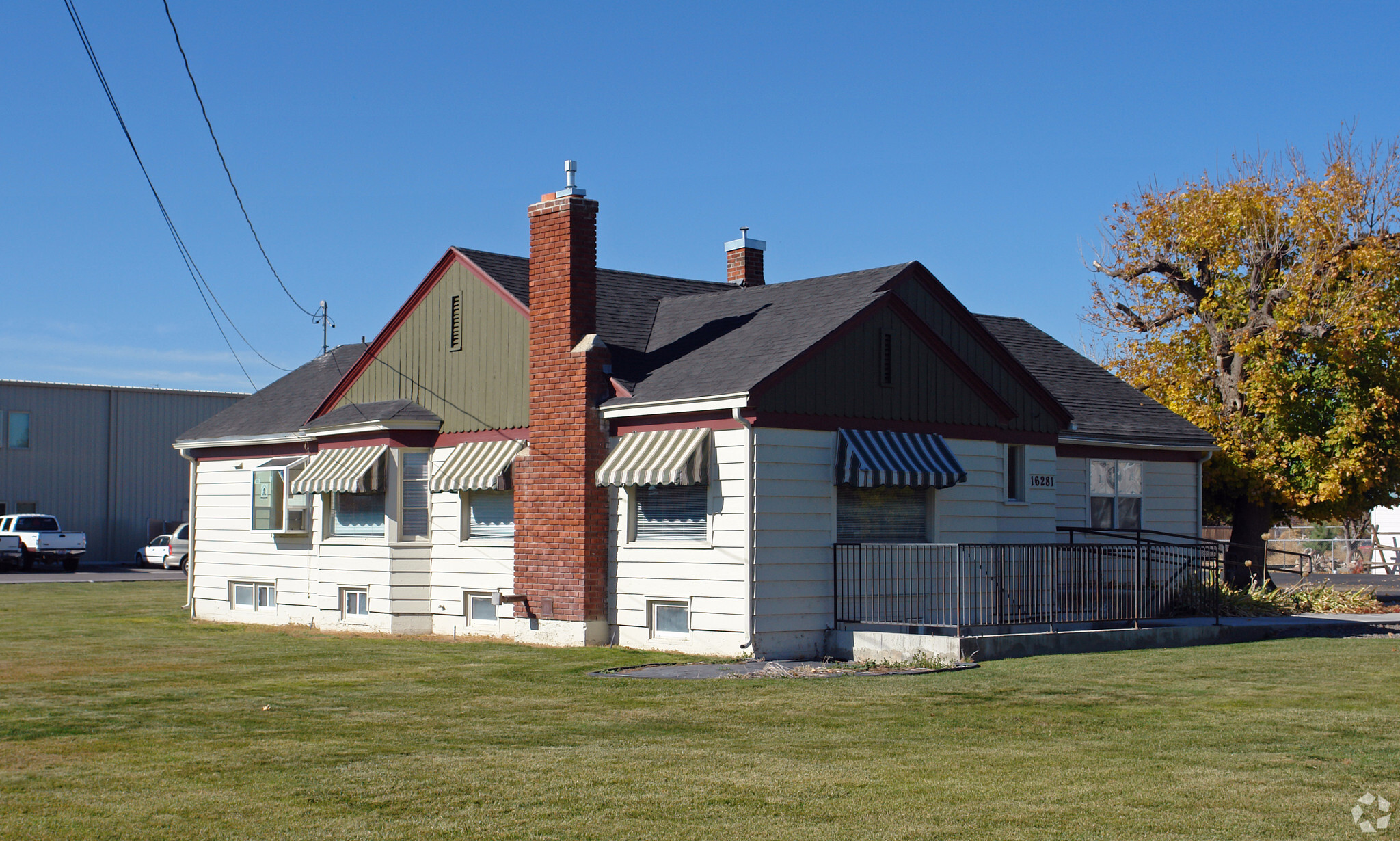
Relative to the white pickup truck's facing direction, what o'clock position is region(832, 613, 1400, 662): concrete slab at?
The concrete slab is roughly at 7 o'clock from the white pickup truck.

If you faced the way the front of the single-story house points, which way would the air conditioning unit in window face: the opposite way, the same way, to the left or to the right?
to the right

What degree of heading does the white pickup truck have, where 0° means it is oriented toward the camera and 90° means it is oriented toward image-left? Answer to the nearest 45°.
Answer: approximately 135°

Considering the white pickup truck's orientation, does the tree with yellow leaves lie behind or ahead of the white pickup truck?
behind

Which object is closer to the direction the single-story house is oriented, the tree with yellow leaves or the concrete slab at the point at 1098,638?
the concrete slab

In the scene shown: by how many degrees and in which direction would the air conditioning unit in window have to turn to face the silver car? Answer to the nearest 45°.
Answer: approximately 135° to its right
